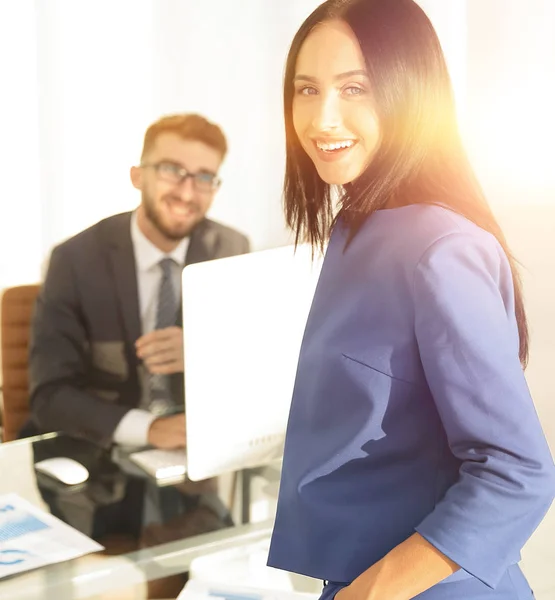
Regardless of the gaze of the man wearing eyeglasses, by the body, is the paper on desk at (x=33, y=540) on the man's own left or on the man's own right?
on the man's own right

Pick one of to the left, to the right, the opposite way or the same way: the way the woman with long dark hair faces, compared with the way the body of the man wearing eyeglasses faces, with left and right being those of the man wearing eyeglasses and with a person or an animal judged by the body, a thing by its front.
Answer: to the right

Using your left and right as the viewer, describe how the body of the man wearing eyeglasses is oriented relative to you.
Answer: facing the viewer and to the right of the viewer

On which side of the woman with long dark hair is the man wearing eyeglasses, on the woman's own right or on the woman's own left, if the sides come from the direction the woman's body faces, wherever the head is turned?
on the woman's own right

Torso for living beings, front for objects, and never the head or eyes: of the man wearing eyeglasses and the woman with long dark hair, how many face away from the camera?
0

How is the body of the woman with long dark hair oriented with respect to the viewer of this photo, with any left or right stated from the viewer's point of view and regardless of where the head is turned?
facing the viewer and to the left of the viewer
